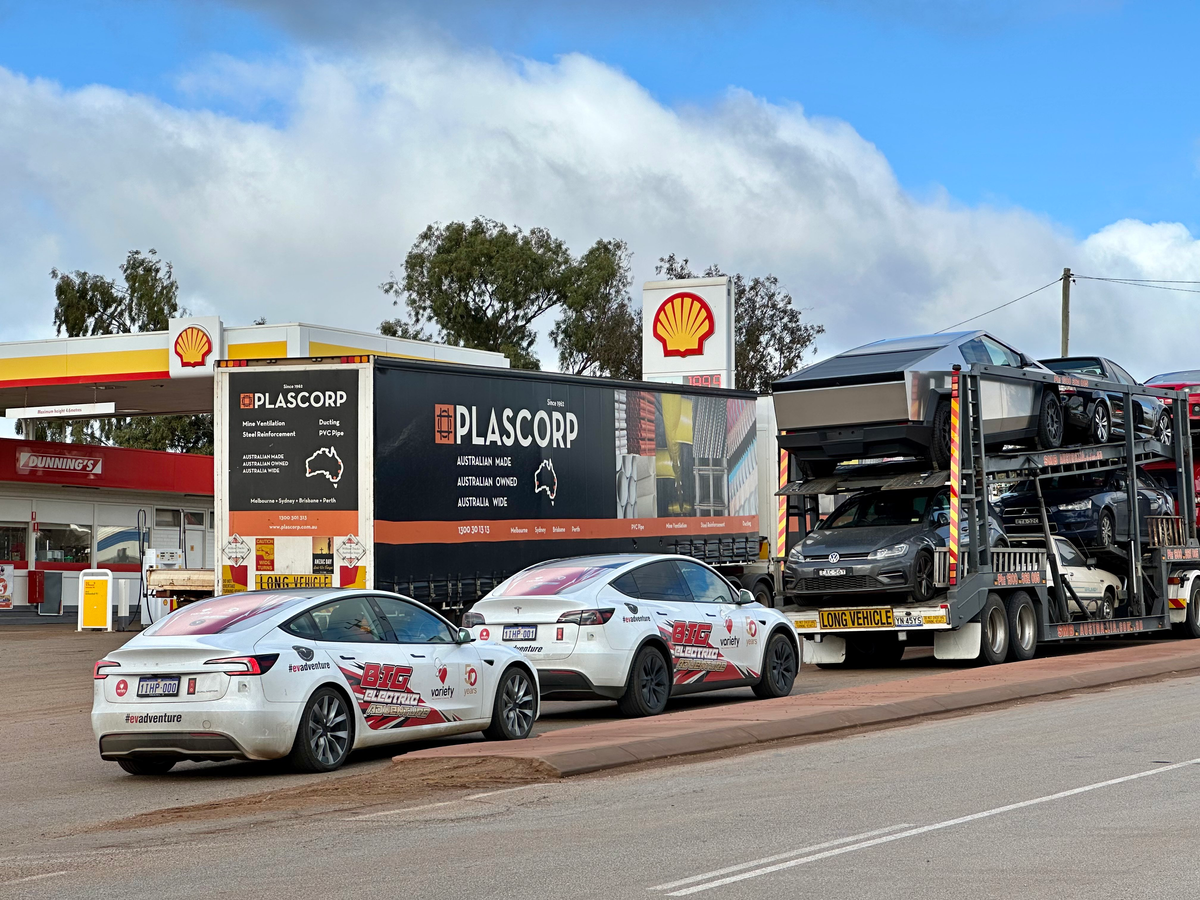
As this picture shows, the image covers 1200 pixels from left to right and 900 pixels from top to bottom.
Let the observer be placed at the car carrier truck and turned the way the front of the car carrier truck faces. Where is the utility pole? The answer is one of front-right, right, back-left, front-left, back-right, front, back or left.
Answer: front-left

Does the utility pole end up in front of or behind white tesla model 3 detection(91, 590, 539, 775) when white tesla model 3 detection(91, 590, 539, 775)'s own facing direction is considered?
in front

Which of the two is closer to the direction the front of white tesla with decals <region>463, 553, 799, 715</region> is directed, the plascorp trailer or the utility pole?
the utility pole

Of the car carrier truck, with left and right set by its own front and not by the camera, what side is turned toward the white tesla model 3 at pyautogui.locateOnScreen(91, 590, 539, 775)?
back

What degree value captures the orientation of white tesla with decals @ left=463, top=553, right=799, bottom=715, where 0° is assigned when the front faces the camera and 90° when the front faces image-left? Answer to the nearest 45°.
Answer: approximately 225°

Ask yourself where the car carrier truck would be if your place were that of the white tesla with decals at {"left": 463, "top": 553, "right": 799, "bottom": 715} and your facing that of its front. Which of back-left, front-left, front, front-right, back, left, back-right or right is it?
front

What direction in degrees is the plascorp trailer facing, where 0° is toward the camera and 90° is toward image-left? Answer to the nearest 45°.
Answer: approximately 225°

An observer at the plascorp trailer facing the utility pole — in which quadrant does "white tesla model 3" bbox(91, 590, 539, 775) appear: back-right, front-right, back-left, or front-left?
back-right

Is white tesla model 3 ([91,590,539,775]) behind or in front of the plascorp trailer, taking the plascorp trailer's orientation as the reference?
behind

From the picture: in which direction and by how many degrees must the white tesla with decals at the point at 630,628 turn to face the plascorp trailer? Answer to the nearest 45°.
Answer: approximately 90° to its left

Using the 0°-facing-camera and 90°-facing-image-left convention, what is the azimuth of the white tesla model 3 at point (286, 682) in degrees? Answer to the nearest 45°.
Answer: approximately 225°
